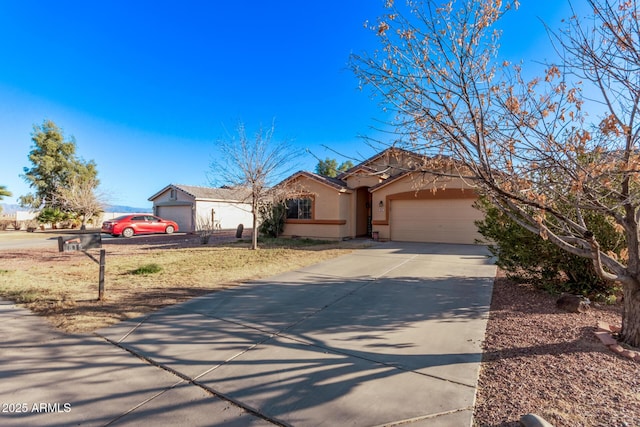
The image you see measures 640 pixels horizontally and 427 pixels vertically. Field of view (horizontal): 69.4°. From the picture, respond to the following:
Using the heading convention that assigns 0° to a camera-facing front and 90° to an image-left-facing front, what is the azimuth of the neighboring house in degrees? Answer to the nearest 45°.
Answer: approximately 45°

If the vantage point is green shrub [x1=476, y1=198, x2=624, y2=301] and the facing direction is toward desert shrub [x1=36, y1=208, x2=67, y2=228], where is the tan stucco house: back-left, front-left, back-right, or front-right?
front-right

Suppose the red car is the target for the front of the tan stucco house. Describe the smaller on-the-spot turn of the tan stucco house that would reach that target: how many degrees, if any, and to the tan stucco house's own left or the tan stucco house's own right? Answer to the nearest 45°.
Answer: approximately 90° to the tan stucco house's own right

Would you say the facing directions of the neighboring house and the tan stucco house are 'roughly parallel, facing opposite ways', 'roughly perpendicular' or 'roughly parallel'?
roughly parallel

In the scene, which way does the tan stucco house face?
toward the camera

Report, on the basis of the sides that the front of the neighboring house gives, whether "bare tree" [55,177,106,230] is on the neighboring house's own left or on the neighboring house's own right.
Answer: on the neighboring house's own right

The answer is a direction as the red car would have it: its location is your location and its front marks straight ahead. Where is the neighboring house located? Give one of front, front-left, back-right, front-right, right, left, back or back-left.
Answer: front

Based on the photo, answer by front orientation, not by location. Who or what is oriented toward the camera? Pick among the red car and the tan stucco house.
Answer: the tan stucco house

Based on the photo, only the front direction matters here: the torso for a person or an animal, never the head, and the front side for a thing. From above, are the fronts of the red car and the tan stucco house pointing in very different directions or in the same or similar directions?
very different directions

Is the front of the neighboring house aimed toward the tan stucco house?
no

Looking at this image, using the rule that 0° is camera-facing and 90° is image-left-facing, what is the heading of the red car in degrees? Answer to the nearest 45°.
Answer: approximately 225°

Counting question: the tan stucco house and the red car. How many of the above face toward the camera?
1
